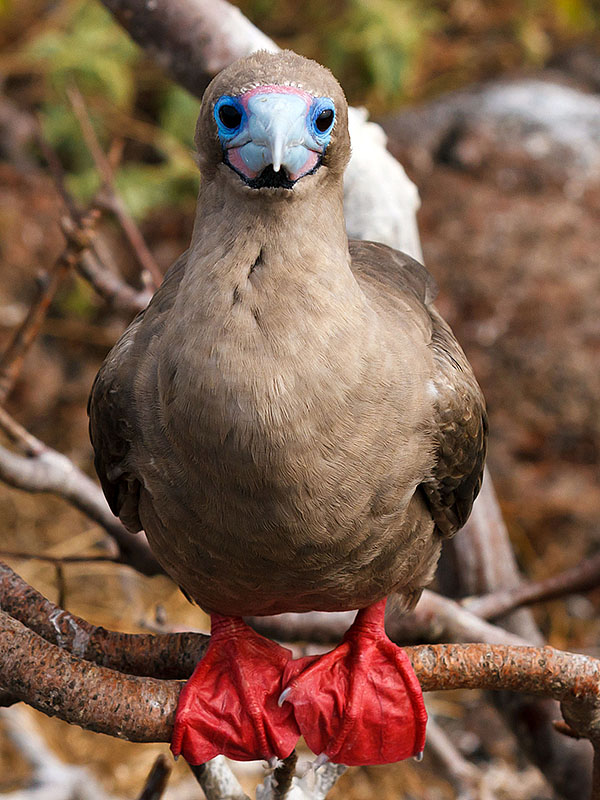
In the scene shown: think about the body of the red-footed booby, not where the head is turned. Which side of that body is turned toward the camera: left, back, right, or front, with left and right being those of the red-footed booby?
front

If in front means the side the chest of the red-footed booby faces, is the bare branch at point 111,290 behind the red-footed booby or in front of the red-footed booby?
behind

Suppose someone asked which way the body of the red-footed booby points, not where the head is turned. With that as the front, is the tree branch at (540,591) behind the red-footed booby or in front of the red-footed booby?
behind

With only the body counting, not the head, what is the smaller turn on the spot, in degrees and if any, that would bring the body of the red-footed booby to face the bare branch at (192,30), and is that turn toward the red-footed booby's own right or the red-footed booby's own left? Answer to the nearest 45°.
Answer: approximately 180°
